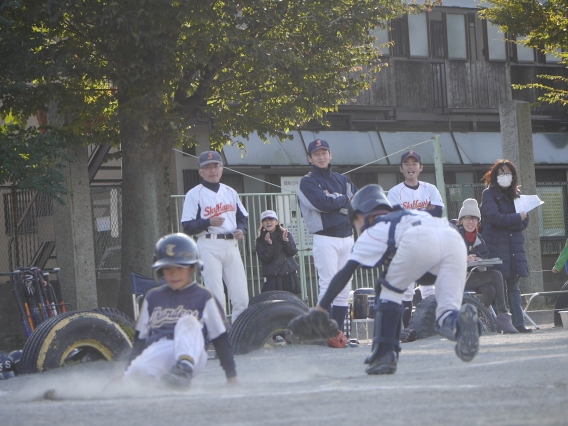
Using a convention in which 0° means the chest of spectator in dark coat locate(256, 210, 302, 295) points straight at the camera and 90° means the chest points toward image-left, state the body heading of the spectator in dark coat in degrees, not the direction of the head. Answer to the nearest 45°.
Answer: approximately 0°

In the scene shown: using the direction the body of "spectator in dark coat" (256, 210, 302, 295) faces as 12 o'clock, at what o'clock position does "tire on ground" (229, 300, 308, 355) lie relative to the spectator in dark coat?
The tire on ground is roughly at 12 o'clock from the spectator in dark coat.

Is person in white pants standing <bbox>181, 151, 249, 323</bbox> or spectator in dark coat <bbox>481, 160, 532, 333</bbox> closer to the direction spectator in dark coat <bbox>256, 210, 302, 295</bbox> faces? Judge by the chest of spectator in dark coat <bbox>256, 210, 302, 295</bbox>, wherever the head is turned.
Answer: the person in white pants standing

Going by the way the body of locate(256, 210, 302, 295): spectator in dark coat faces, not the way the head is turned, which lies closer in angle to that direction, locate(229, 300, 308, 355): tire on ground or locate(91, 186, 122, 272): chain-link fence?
the tire on ground

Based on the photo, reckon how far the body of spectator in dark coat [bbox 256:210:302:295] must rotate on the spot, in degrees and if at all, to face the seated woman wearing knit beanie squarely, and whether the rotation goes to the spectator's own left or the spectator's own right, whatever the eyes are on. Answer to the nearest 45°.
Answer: approximately 45° to the spectator's own left

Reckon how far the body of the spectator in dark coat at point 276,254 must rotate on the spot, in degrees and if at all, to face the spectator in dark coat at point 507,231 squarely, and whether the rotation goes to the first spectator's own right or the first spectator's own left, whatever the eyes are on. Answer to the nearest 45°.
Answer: approximately 45° to the first spectator's own left

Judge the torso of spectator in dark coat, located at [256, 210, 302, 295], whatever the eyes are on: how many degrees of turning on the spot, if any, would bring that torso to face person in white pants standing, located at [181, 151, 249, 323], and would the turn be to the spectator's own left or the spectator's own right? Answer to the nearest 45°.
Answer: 0° — they already face them
